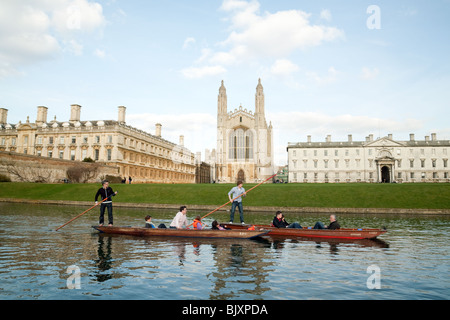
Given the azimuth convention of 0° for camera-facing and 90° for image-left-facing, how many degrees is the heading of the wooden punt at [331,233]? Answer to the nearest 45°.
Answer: approximately 270°

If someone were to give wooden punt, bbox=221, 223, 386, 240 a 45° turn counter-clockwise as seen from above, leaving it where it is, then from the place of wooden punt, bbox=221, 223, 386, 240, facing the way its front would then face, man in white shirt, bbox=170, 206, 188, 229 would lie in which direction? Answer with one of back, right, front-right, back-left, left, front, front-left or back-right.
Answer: back-left

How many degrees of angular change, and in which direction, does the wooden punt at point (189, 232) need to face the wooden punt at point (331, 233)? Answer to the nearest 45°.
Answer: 0° — it already faces it

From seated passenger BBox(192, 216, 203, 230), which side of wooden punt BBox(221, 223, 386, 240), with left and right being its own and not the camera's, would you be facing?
back

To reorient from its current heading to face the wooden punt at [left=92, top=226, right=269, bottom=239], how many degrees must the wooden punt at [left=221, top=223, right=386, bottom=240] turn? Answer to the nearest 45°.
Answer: approximately 180°

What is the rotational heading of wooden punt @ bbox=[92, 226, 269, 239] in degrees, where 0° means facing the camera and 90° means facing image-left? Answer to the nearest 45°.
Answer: approximately 270°

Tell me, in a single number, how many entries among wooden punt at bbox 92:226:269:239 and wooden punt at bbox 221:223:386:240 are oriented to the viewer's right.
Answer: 2
